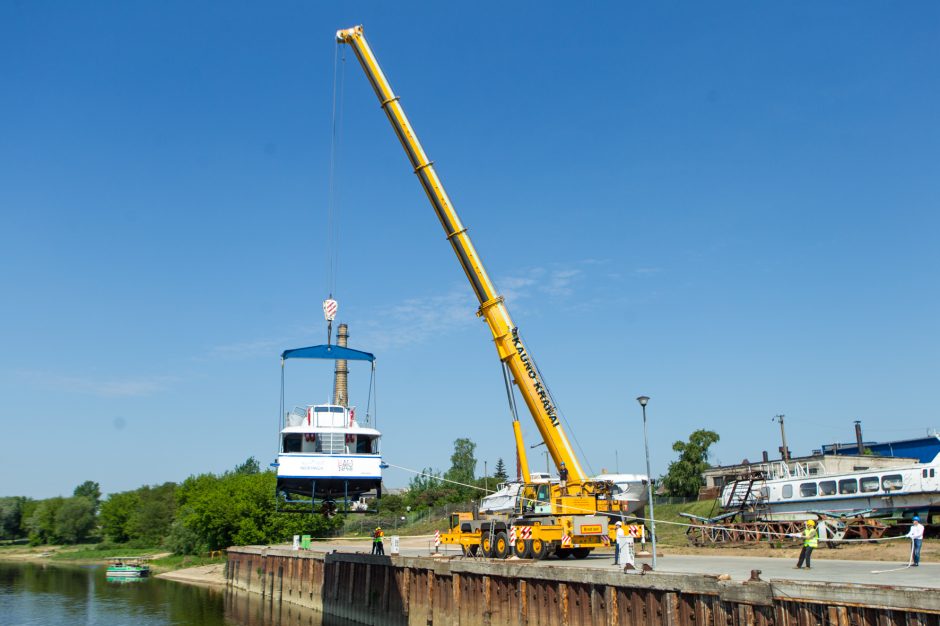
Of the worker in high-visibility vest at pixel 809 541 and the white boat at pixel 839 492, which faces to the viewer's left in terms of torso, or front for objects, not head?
the worker in high-visibility vest

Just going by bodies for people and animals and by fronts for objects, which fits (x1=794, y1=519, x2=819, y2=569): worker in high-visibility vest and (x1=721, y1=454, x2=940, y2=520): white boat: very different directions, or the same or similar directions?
very different directions

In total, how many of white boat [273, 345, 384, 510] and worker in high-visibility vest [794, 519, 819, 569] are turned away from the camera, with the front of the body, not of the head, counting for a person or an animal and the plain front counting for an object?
1

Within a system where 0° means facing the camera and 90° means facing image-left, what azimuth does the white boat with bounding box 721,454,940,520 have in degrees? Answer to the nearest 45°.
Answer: approximately 270°

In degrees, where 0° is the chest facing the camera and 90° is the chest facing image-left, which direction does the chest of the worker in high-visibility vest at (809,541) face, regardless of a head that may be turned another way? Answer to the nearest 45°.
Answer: approximately 90°

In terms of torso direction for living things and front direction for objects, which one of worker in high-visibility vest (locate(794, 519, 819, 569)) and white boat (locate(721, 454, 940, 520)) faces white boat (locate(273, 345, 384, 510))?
the worker in high-visibility vest

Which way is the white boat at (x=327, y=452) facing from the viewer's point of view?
away from the camera
